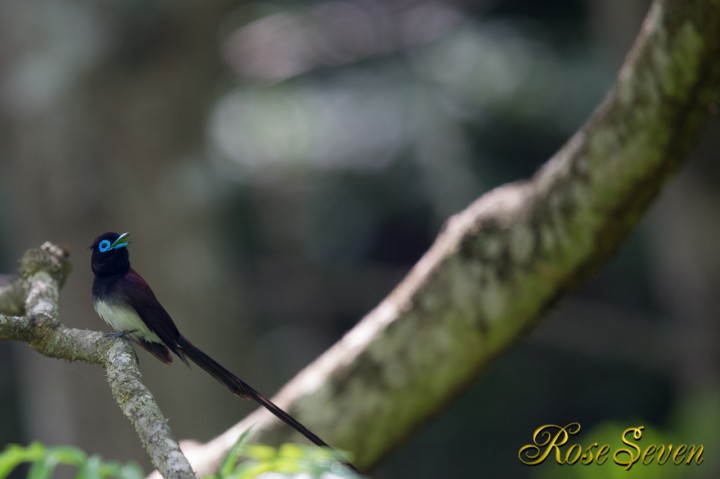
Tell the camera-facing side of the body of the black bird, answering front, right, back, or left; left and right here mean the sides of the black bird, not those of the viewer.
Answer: left

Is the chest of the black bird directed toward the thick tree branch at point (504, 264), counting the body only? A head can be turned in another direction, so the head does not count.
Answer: no
